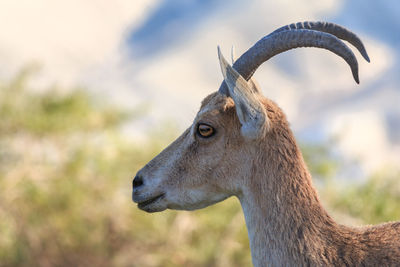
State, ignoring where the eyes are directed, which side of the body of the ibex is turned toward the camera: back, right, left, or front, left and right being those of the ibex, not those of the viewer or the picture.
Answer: left
